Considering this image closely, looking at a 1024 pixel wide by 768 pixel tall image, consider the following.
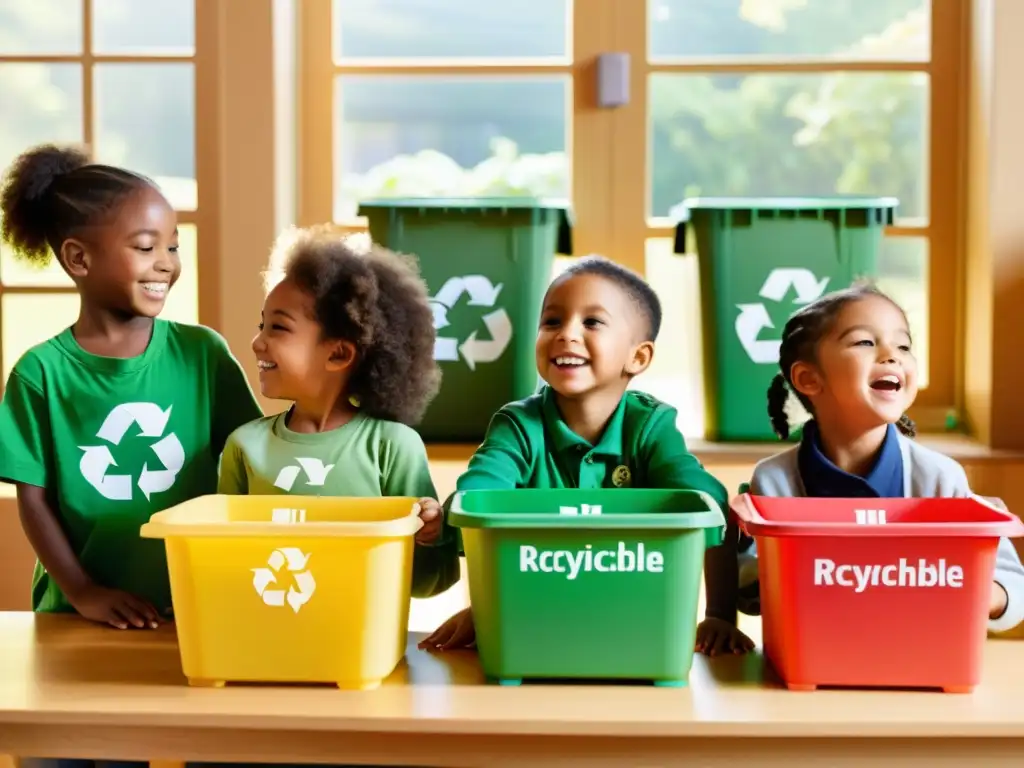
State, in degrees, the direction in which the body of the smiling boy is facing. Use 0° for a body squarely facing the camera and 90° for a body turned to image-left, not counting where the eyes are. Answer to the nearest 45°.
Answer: approximately 0°

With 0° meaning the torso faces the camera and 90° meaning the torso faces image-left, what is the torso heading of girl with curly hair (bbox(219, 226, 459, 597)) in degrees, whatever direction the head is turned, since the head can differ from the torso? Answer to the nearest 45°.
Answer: approximately 45°

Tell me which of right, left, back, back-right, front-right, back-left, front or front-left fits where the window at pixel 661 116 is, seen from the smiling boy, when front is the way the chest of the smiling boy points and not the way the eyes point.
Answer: back
